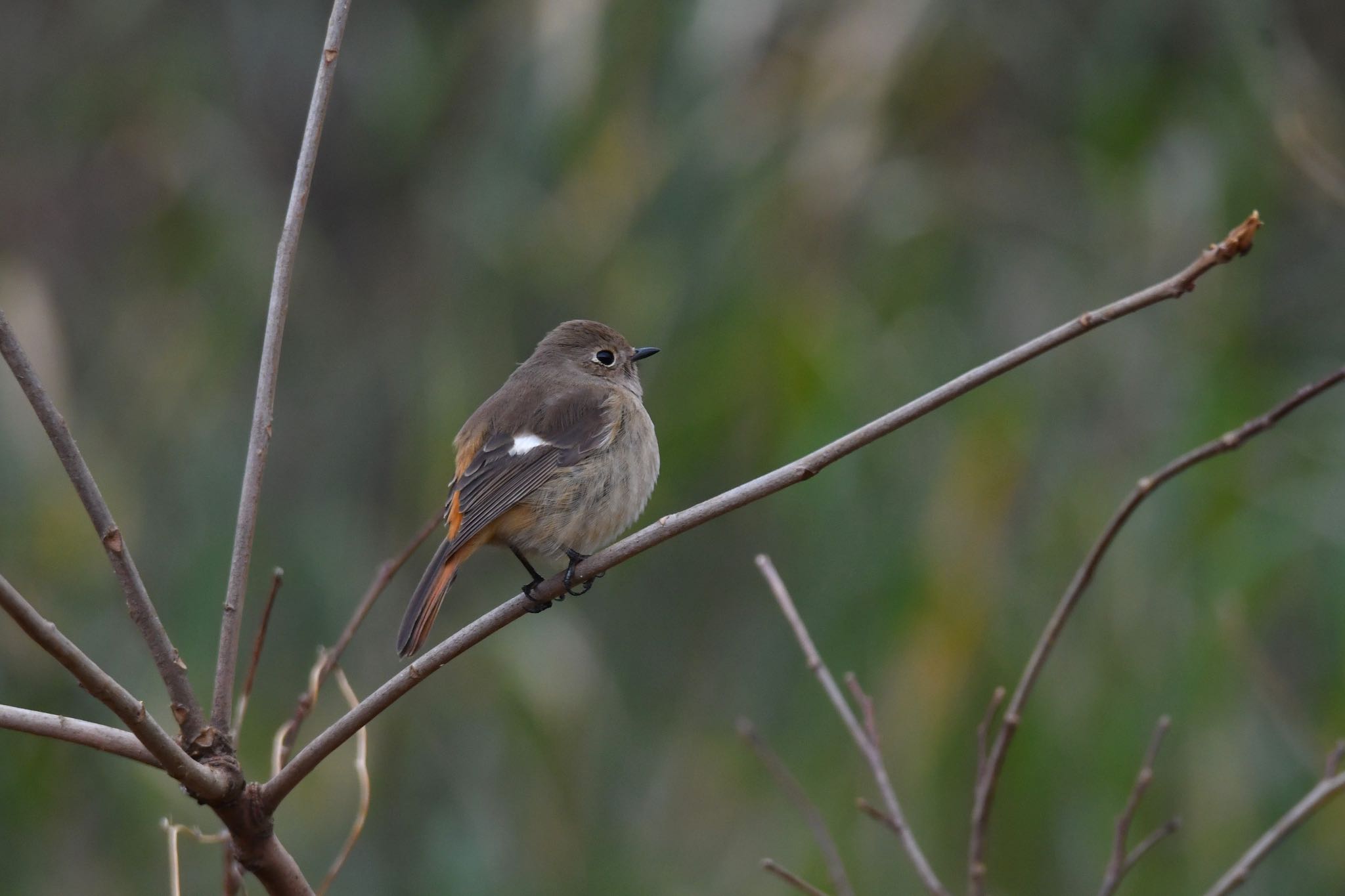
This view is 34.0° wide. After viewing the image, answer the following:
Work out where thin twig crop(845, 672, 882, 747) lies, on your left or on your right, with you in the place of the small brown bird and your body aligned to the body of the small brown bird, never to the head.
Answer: on your right

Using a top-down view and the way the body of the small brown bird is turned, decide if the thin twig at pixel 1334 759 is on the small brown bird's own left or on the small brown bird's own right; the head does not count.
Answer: on the small brown bird's own right

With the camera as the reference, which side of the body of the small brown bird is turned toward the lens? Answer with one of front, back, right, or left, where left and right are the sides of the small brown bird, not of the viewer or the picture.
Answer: right
